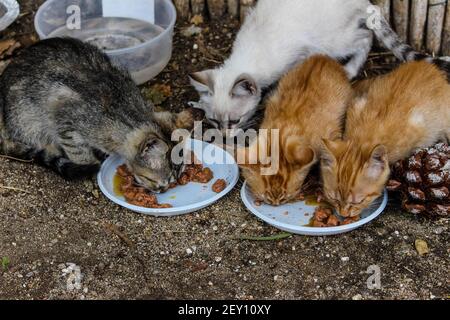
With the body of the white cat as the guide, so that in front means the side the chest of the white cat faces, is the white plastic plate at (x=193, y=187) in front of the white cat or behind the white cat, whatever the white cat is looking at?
in front

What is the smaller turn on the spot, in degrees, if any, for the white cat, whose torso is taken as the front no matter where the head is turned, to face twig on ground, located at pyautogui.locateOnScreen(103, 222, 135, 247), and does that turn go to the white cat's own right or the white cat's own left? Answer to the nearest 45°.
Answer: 0° — it already faces it

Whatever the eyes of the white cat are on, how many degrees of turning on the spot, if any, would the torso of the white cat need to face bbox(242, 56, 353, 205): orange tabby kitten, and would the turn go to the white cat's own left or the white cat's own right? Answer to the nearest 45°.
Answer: approximately 45° to the white cat's own left

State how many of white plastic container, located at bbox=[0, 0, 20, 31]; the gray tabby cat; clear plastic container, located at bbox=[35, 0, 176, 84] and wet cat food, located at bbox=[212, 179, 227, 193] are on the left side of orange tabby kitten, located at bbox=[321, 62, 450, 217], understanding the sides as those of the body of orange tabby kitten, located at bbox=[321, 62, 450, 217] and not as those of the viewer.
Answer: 0

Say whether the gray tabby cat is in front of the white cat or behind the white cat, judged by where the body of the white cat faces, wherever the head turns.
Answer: in front

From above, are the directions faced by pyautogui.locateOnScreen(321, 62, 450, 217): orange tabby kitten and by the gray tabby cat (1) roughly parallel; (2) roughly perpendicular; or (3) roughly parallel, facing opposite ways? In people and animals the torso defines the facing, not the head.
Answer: roughly perpendicular

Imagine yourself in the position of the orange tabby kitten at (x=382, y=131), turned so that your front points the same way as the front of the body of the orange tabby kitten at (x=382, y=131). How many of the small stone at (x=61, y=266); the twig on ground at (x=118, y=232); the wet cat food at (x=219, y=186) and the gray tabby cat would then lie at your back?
0

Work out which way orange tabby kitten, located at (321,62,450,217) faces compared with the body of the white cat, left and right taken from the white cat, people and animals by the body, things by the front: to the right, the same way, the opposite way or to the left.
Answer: the same way

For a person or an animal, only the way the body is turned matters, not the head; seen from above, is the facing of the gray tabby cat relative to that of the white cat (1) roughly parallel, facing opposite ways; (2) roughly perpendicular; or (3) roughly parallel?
roughly perpendicular

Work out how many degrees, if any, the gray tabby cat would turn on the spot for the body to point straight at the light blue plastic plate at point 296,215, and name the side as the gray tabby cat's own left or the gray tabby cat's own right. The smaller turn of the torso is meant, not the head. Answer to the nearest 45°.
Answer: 0° — it already faces it

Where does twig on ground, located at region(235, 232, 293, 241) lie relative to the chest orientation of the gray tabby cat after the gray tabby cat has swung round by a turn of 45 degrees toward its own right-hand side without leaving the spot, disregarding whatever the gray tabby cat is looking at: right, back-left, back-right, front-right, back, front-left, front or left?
front-left

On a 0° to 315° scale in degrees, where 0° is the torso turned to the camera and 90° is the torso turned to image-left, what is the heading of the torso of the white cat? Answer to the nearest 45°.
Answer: approximately 45°

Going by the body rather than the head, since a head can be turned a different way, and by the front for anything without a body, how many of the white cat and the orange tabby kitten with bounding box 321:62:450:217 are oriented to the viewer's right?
0

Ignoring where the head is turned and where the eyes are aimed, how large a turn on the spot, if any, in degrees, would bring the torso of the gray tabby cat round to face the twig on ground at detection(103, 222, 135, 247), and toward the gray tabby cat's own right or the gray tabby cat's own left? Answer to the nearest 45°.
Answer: approximately 45° to the gray tabby cat's own right

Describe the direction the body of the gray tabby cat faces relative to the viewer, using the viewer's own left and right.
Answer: facing the viewer and to the right of the viewer

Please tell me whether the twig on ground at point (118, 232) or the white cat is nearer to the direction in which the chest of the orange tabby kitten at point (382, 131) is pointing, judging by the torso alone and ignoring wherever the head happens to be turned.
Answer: the twig on ground

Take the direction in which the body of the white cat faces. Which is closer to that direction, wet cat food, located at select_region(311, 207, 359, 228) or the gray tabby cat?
the gray tabby cat

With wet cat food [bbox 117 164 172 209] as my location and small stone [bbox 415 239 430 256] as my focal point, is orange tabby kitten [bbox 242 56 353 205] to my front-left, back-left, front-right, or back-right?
front-left
